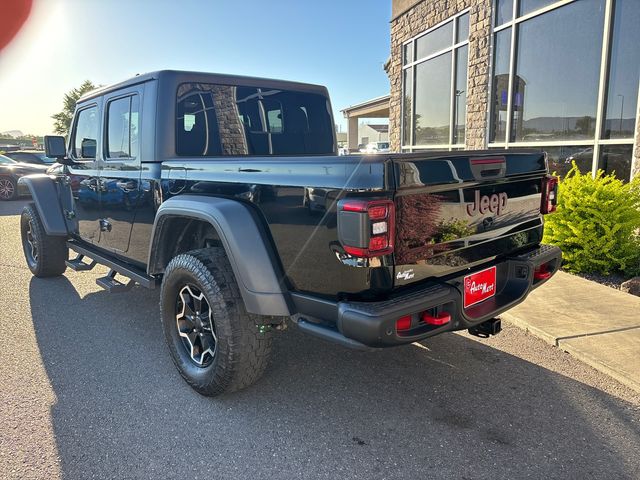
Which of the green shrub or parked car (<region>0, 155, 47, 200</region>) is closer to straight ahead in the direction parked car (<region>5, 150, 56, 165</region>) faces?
the green shrub

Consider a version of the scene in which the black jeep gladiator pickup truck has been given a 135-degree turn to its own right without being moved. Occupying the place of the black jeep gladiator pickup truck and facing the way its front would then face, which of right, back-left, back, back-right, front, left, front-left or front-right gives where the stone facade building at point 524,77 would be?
front-left

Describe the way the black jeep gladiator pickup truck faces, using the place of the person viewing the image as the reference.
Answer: facing away from the viewer and to the left of the viewer

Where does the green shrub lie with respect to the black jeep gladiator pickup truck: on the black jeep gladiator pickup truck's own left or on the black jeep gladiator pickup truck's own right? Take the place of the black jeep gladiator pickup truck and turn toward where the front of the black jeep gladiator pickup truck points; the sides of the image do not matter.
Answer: on the black jeep gladiator pickup truck's own right

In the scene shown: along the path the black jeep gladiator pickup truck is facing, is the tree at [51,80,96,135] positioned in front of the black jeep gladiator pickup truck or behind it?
in front

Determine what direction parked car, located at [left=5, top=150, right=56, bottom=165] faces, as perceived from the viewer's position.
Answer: facing the viewer and to the right of the viewer

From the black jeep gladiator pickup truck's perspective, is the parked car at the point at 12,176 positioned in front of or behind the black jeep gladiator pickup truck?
in front
